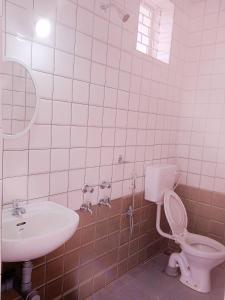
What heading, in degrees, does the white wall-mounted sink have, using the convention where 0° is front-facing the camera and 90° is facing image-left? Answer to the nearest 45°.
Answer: approximately 315°

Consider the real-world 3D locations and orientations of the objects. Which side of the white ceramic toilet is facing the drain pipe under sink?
right

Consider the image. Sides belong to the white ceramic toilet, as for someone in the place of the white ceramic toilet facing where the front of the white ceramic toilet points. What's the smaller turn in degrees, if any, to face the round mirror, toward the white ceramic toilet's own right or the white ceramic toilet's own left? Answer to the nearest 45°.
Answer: approximately 90° to the white ceramic toilet's own right

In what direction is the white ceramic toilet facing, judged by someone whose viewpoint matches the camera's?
facing the viewer and to the right of the viewer

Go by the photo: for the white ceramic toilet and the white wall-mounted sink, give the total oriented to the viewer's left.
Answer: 0

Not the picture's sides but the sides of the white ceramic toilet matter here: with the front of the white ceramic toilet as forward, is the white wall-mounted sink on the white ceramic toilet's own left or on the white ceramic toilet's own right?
on the white ceramic toilet's own right
